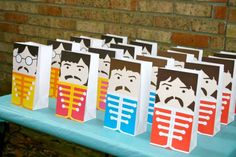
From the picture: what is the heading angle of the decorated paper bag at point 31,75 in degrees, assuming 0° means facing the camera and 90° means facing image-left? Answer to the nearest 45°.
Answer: approximately 45°

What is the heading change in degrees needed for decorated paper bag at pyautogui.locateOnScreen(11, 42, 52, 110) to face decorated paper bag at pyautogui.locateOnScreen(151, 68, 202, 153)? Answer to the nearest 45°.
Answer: approximately 90° to its left

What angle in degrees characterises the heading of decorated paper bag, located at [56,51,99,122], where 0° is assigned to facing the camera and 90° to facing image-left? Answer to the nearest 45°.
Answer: approximately 45°

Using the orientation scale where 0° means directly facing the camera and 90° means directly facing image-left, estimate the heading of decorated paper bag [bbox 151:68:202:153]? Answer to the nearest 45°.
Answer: approximately 45°

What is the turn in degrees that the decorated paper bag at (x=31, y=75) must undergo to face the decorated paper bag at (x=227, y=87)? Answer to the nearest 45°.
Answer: approximately 135° to its left
